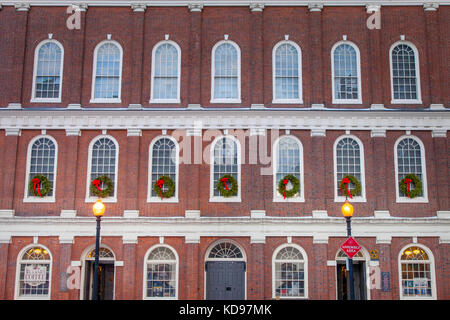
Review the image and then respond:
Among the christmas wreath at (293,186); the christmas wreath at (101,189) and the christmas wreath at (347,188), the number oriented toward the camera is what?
3

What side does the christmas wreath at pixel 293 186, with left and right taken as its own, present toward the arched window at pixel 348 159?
left

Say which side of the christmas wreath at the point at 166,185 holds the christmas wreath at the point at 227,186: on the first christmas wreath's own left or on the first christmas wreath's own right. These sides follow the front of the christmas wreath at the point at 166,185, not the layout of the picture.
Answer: on the first christmas wreath's own left

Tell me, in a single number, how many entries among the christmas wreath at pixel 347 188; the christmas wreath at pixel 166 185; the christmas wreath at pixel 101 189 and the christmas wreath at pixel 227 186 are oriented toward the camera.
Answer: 4

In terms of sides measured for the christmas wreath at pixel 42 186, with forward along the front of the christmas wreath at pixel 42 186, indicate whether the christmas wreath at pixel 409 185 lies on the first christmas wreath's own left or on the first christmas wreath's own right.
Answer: on the first christmas wreath's own left

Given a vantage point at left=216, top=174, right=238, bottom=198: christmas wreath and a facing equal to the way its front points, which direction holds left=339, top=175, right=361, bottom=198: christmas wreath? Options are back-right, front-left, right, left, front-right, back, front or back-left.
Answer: left

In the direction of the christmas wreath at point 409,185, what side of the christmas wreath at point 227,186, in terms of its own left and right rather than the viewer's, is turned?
left

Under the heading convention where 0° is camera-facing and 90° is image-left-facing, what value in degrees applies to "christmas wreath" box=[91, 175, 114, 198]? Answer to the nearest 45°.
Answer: approximately 0°

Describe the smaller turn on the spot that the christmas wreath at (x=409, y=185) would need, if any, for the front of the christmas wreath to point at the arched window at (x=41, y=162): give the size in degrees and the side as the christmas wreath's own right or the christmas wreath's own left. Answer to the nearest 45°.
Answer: approximately 90° to the christmas wreath's own right

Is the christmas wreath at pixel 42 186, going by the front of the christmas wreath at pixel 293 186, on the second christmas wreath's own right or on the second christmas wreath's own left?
on the second christmas wreath's own right

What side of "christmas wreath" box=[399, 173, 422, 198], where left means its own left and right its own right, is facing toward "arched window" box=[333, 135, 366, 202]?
right

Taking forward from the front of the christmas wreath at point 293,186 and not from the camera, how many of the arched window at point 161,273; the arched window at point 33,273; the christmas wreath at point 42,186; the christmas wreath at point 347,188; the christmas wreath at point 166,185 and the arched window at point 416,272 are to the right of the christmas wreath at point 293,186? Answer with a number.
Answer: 4

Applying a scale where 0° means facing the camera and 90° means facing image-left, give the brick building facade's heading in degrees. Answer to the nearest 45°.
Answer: approximately 0°

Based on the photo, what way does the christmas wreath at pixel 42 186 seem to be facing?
toward the camera

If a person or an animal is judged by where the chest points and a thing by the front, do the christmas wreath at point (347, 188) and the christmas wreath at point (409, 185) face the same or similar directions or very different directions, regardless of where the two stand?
same or similar directions

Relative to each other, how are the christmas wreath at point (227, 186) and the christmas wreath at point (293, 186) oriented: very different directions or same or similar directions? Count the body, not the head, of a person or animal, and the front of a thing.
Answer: same or similar directions

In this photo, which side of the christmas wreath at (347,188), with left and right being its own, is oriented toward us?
front

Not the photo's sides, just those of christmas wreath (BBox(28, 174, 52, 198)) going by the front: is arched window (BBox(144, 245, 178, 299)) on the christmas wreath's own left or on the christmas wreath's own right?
on the christmas wreath's own left
